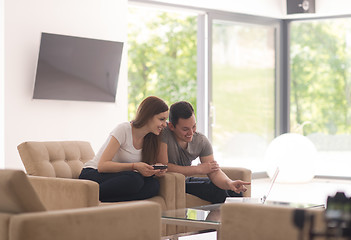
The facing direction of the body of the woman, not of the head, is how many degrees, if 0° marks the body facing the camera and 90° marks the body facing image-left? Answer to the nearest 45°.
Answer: approximately 315°

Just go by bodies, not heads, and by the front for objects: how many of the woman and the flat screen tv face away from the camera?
0

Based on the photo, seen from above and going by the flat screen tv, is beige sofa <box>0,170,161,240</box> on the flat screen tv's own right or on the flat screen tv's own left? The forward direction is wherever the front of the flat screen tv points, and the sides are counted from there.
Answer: on the flat screen tv's own right

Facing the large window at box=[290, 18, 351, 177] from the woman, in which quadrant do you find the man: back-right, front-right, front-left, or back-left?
front-right

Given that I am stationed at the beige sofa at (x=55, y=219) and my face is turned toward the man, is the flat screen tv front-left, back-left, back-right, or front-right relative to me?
front-left

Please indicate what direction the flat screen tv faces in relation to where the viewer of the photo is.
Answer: facing the viewer and to the right of the viewer

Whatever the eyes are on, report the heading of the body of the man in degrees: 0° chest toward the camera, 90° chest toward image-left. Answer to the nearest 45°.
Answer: approximately 315°

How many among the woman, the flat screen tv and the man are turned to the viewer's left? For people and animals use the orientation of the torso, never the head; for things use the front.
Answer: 0

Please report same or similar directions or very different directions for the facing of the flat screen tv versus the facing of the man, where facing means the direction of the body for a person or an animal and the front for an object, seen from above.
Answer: same or similar directions

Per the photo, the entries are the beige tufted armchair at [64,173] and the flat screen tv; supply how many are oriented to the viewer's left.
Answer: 0
